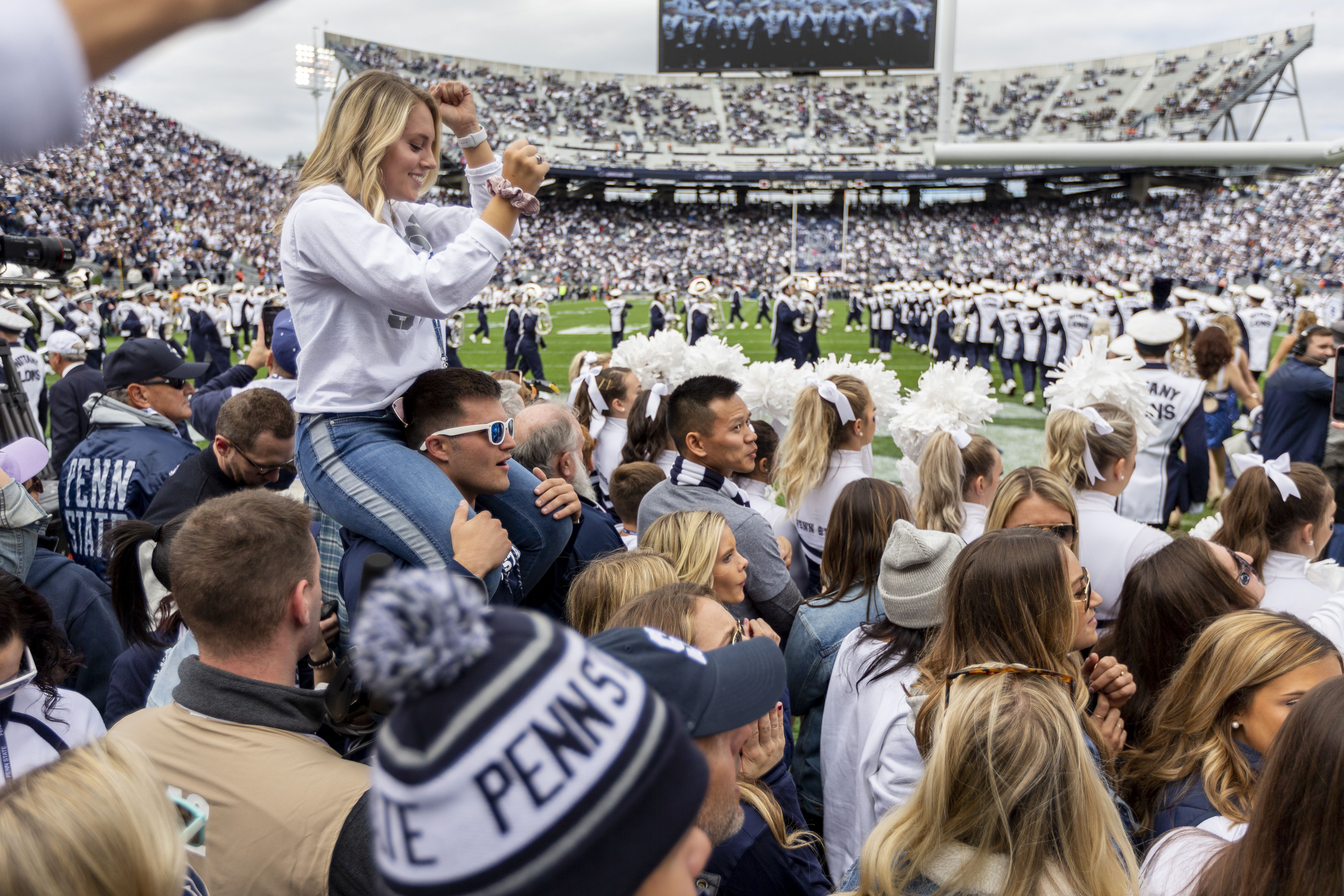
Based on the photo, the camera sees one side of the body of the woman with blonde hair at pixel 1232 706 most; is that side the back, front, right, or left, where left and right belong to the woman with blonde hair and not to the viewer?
right

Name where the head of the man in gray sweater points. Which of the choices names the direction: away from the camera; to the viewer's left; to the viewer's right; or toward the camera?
to the viewer's right

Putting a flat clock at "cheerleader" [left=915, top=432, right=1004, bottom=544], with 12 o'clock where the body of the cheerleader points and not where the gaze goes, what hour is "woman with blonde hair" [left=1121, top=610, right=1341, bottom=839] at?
The woman with blonde hair is roughly at 4 o'clock from the cheerleader.

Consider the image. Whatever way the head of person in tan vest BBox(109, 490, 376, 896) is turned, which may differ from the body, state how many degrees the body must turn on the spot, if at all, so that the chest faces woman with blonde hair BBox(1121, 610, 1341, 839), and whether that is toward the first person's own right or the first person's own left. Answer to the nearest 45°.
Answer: approximately 45° to the first person's own right

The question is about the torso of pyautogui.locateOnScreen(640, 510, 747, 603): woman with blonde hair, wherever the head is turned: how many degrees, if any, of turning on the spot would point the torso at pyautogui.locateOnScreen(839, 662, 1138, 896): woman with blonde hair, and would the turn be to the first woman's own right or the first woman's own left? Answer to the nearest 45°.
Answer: approximately 90° to the first woman's own right

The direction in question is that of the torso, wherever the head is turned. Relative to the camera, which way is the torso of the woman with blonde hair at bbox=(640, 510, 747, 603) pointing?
to the viewer's right

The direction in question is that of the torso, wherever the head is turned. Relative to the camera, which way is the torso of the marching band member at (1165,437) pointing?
away from the camera

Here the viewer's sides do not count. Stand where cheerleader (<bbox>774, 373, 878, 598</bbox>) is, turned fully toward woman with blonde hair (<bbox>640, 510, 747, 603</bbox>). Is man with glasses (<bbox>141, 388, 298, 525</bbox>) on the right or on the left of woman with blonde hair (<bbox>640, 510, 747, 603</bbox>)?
right

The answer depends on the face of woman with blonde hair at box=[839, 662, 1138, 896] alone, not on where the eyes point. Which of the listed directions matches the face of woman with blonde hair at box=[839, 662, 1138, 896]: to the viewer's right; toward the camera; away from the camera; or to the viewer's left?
away from the camera

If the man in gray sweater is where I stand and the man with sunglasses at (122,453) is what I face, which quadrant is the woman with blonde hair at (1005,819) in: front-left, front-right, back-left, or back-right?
back-left
